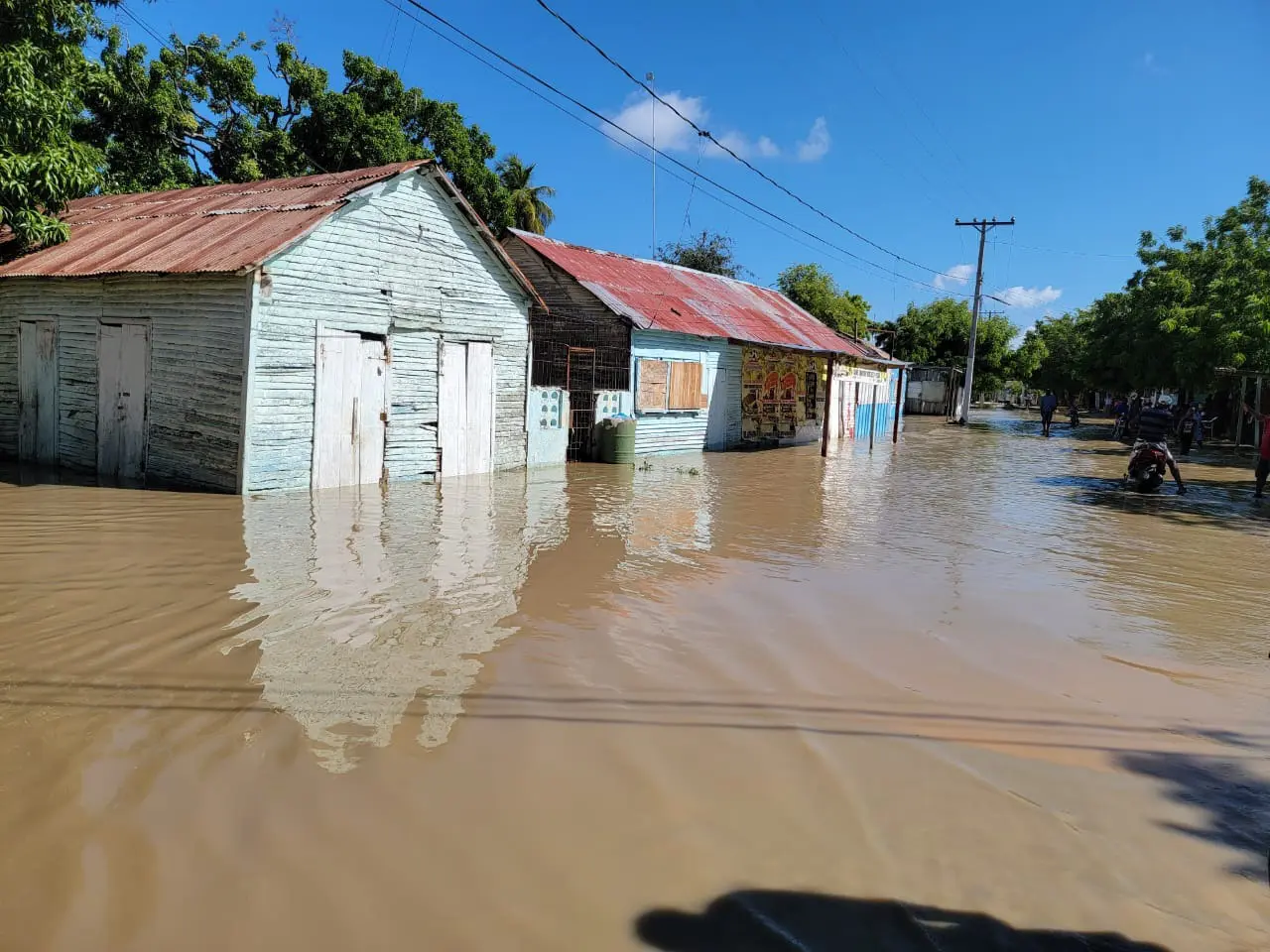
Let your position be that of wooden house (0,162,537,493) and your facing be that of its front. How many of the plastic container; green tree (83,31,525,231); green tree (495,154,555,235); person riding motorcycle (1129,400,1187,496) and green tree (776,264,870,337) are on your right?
0

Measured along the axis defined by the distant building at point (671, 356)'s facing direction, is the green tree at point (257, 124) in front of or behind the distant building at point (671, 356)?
behind

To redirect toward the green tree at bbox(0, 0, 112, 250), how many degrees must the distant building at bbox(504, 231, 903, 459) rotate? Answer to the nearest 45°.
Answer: approximately 90° to its right

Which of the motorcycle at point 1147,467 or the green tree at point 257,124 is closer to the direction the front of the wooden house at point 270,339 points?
the motorcycle

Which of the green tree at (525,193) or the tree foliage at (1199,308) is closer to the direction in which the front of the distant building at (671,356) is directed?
the tree foliage

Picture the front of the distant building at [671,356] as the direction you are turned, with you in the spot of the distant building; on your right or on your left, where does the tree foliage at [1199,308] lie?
on your left

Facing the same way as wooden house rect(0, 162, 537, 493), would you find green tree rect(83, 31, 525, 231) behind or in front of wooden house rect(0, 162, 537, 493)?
behind

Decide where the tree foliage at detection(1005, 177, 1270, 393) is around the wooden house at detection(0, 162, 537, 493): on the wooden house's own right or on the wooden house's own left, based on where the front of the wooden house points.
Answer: on the wooden house's own left

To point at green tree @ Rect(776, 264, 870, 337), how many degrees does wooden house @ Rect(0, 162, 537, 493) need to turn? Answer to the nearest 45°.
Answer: approximately 90° to its left

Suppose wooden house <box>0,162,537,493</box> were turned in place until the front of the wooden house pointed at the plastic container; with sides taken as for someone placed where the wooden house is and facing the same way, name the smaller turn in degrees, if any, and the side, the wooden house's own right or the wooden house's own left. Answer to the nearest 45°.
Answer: approximately 90° to the wooden house's own left

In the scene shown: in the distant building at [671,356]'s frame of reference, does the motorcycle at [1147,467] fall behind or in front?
in front

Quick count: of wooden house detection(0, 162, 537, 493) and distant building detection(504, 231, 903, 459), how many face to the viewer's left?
0

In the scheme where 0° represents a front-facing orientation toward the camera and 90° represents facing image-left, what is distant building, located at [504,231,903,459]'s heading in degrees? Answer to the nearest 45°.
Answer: approximately 315°

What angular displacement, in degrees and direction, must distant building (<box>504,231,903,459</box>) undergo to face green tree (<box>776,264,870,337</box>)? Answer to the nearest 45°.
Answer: approximately 135° to its left

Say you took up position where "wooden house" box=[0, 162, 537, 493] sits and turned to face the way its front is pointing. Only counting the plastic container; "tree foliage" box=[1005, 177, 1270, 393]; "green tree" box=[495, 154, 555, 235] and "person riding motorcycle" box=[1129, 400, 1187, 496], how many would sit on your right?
0

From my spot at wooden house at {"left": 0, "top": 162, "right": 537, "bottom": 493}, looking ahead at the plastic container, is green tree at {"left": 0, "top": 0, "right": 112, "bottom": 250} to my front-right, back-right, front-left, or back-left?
back-left

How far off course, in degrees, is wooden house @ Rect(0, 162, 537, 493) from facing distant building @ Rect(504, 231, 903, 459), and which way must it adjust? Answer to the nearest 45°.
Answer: approximately 90° to its left

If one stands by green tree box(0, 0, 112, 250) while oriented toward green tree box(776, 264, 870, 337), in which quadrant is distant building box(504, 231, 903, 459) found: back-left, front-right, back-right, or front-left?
front-right

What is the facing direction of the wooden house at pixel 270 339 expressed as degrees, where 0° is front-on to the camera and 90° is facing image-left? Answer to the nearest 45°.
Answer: approximately 315°
